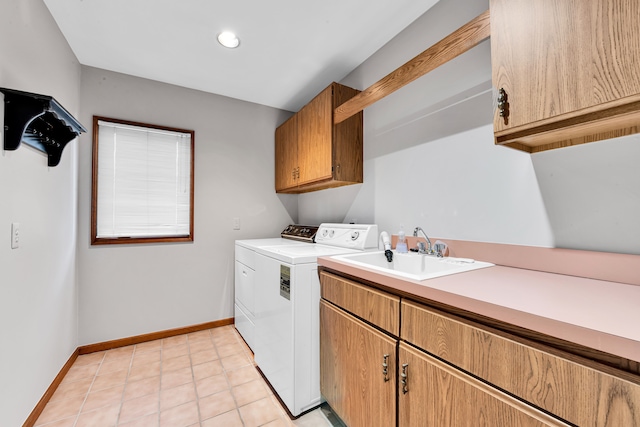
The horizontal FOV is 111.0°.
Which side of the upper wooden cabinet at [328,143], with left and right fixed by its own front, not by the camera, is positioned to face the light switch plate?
front

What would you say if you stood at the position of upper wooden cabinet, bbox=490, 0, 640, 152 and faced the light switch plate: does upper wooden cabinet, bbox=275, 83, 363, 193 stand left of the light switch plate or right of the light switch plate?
right

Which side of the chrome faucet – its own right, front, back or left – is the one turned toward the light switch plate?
front

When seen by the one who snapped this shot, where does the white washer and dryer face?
facing the viewer and to the left of the viewer

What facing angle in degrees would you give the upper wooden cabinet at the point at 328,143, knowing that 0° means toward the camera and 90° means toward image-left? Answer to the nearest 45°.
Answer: approximately 45°

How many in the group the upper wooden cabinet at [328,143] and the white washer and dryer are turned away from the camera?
0

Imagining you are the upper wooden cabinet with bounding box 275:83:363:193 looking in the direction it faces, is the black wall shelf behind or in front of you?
in front

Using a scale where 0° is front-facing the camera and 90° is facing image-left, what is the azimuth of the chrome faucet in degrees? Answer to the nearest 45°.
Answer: approximately 45°
